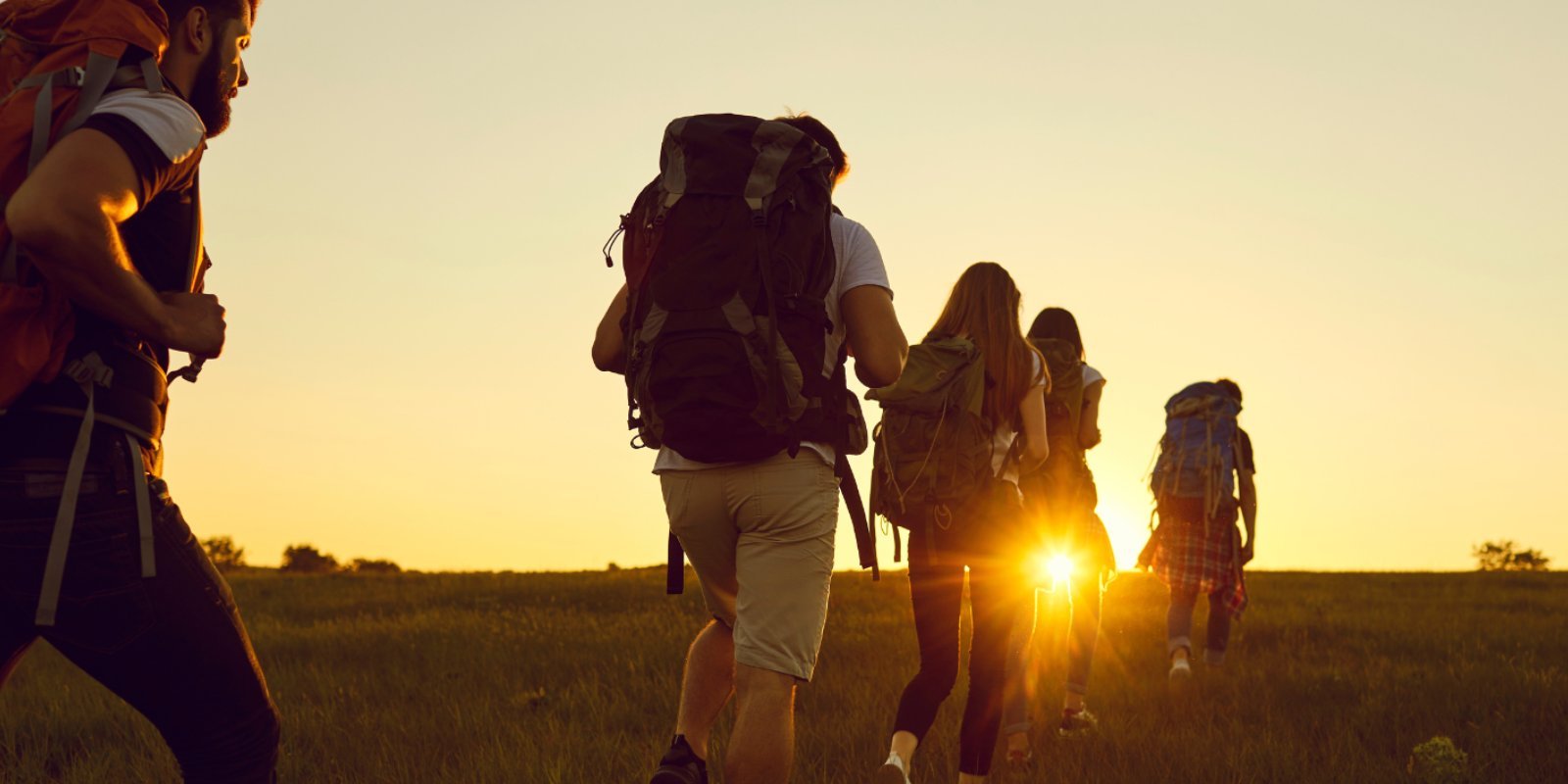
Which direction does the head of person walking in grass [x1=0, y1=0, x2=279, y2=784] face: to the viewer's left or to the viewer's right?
to the viewer's right

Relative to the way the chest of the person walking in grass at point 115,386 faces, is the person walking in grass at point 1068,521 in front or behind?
in front

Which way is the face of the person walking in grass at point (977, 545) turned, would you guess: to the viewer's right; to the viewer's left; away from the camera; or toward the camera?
away from the camera

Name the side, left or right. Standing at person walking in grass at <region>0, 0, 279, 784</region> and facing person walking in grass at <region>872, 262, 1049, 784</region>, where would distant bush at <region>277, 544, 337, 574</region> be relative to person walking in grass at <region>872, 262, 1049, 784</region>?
left

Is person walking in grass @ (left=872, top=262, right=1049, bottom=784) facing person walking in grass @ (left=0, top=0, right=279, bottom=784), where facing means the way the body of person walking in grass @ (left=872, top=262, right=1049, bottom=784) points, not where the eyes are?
no

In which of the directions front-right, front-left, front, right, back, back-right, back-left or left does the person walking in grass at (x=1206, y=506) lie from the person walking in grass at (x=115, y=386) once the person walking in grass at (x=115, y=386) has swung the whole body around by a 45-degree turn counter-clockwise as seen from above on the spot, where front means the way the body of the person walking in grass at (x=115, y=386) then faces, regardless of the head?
front

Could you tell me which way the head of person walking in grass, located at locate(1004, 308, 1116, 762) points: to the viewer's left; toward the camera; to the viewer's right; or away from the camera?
away from the camera

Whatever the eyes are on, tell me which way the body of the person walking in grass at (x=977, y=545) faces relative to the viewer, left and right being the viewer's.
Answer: facing away from the viewer and to the right of the viewer

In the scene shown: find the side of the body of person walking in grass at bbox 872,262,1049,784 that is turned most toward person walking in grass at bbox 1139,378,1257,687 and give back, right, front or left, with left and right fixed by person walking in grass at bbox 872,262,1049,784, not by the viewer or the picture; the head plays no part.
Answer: front

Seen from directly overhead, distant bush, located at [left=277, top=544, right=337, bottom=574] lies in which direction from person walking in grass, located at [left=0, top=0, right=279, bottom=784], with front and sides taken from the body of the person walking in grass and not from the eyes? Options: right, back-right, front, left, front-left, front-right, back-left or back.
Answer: left

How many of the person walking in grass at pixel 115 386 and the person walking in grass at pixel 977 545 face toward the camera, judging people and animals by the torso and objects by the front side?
0

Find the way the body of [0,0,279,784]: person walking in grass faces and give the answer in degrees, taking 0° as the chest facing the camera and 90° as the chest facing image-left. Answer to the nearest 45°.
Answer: approximately 270°
